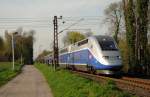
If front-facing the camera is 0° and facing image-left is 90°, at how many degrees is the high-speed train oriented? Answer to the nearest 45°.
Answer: approximately 315°
